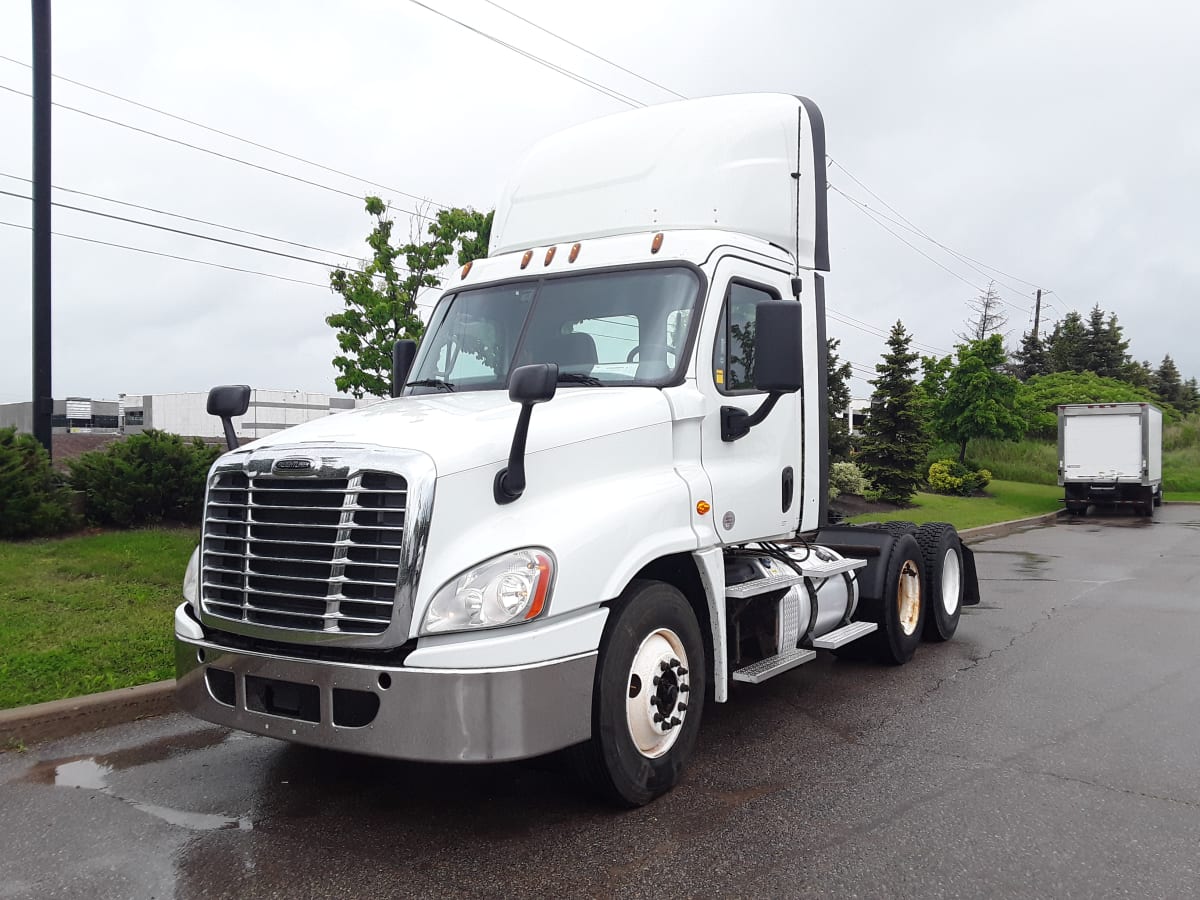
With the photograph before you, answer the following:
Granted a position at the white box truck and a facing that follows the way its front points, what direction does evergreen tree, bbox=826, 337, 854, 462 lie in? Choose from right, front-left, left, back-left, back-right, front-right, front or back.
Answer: back-left

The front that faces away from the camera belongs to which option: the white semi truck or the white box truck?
the white box truck

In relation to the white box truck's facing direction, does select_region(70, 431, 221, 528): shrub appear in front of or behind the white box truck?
behind

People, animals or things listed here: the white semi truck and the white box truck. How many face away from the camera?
1

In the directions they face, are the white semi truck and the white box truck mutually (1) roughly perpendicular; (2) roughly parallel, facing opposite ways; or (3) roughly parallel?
roughly parallel, facing opposite ways

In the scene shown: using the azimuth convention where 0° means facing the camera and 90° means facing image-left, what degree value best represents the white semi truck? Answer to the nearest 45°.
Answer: approximately 45°

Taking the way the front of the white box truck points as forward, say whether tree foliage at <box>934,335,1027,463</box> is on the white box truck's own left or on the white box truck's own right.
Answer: on the white box truck's own left

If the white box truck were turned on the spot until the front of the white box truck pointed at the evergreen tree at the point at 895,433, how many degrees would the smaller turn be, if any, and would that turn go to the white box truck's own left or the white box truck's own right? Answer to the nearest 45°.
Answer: approximately 135° to the white box truck's own left

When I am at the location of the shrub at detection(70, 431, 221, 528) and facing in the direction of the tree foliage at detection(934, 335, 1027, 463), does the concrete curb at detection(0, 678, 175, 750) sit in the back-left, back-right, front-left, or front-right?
back-right

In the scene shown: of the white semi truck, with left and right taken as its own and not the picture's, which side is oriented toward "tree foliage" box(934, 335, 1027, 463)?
back

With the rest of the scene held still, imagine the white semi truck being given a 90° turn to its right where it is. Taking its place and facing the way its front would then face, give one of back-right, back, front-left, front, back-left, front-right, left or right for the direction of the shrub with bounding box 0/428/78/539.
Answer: front

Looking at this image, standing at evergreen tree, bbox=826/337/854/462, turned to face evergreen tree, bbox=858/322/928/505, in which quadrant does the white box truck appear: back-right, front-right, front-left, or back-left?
front-left

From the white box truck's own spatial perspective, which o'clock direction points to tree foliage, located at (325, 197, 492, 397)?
The tree foliage is roughly at 7 o'clock from the white box truck.

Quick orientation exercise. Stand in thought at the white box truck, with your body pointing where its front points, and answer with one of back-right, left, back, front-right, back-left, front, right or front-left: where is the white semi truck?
back

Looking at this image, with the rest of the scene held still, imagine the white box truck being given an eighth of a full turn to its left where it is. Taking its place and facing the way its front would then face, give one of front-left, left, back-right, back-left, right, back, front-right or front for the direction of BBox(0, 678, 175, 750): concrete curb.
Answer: back-left

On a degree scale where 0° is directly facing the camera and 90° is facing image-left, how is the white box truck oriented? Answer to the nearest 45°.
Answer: approximately 180°

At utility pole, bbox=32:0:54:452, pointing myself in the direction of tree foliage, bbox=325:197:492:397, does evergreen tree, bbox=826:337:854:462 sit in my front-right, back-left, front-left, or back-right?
front-right
